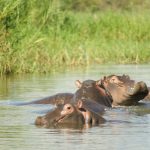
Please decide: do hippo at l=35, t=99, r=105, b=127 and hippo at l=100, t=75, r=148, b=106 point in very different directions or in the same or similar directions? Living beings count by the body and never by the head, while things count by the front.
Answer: very different directions

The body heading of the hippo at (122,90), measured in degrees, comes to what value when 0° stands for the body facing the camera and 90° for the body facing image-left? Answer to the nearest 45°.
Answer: approximately 270°

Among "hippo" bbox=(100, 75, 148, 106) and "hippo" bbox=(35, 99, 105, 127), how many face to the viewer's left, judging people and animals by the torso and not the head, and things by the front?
1

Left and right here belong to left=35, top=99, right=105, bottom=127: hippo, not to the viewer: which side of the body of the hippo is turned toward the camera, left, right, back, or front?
left

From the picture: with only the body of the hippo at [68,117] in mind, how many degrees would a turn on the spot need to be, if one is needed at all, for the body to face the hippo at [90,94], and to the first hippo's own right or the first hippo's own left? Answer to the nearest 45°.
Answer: approximately 90° to the first hippo's own right

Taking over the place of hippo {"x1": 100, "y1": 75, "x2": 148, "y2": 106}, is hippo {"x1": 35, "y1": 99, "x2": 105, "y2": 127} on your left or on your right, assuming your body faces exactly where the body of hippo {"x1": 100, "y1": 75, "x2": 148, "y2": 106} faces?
on your right

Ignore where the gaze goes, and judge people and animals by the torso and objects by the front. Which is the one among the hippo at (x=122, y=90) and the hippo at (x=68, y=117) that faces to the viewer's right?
the hippo at (x=122, y=90)
